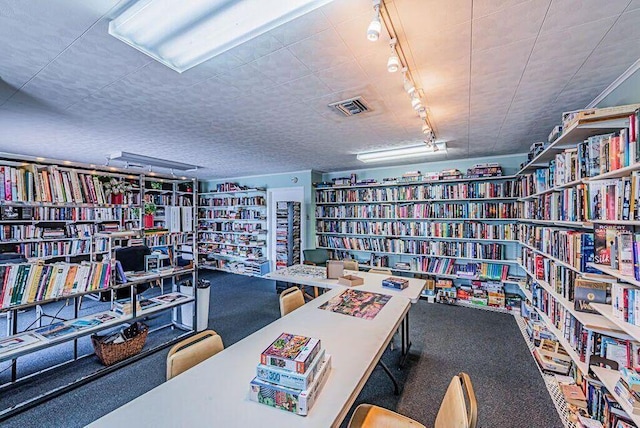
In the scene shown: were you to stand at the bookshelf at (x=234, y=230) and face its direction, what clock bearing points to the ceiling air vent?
The ceiling air vent is roughly at 10 o'clock from the bookshelf.

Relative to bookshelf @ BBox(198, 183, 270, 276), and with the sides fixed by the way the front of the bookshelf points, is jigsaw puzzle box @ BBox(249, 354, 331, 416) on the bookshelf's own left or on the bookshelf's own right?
on the bookshelf's own left

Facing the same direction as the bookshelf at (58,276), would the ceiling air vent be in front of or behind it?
in front

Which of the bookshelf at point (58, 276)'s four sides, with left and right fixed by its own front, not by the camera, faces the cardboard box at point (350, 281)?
front

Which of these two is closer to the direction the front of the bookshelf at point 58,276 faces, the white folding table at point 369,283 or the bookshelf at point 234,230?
the white folding table

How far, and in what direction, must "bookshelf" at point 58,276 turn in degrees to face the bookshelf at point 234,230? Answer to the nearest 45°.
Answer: approximately 90° to its left

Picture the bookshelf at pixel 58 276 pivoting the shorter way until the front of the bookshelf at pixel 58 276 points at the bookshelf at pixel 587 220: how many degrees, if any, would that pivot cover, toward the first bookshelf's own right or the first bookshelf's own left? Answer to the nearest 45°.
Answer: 0° — it already faces it

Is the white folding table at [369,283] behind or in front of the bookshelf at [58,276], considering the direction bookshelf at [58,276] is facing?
in front

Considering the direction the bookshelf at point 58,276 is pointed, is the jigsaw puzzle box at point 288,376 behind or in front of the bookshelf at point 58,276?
in front

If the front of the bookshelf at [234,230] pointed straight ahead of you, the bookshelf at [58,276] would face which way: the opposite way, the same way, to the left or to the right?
to the left

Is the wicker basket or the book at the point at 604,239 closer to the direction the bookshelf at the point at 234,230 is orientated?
the wicker basket

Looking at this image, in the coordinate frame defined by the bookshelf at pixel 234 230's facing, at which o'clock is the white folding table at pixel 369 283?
The white folding table is roughly at 10 o'clock from the bookshelf.

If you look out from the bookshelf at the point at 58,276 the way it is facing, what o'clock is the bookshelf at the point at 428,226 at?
the bookshelf at the point at 428,226 is roughly at 11 o'clock from the bookshelf at the point at 58,276.

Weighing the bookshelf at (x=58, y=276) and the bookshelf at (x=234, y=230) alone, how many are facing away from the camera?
0

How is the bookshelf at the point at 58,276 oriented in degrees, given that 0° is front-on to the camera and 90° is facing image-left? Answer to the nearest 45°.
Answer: approximately 315°
